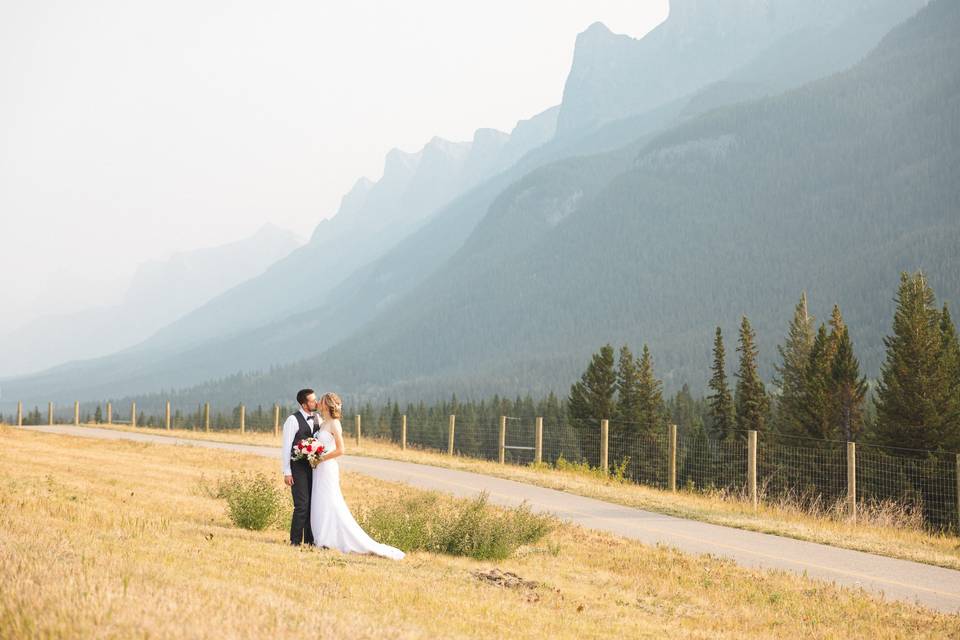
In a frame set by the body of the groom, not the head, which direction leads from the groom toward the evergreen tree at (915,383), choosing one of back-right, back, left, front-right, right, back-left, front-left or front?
left

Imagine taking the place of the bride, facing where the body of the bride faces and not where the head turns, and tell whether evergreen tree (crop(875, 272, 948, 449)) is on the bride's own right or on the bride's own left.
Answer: on the bride's own right

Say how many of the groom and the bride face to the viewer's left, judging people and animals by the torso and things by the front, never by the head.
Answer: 1

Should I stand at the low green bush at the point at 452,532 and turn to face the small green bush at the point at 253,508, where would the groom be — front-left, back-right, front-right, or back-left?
front-left

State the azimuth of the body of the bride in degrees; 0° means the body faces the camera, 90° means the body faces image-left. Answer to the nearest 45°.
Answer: approximately 90°

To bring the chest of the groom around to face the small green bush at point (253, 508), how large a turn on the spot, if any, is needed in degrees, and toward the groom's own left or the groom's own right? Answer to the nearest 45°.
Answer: approximately 135° to the groom's own left

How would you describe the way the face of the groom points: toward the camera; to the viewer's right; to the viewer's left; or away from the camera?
to the viewer's right

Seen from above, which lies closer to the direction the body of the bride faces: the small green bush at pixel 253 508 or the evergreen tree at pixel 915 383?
the small green bush

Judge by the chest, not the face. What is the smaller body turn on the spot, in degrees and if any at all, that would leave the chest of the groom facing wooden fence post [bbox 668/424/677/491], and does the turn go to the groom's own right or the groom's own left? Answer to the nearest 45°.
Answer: approximately 90° to the groom's own left
